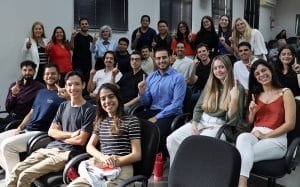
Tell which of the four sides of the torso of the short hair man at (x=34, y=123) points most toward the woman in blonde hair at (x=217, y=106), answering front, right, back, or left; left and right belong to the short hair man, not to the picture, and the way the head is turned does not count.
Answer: left

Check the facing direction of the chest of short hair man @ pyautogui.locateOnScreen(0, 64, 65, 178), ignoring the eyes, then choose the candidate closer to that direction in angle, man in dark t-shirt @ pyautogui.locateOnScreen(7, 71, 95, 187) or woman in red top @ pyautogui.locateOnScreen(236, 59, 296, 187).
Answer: the man in dark t-shirt

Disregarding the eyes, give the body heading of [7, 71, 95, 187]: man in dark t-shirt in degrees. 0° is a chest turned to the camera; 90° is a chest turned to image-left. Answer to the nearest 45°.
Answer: approximately 45°

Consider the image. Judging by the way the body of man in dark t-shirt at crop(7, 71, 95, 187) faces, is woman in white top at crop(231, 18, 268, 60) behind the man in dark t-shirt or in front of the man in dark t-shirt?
behind

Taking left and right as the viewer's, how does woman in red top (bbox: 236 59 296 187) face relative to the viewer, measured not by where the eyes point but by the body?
facing the viewer and to the left of the viewer

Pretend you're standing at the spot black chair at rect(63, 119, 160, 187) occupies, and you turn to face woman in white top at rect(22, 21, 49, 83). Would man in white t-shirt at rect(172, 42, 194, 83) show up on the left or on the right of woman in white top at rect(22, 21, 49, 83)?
right

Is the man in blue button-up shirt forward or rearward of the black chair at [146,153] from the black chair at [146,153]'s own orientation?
rearward

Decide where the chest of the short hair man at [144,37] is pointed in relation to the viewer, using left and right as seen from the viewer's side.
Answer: facing the viewer

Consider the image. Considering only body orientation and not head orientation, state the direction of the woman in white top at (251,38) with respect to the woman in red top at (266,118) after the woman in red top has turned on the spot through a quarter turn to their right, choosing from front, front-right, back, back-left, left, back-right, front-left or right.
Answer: front-right

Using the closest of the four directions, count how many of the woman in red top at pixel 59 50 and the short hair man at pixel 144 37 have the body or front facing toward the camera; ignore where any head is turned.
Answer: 2

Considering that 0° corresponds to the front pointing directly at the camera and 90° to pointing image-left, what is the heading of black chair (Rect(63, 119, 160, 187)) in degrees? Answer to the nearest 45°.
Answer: approximately 45°

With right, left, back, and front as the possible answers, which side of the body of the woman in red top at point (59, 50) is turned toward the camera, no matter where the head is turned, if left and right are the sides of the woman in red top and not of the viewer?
front

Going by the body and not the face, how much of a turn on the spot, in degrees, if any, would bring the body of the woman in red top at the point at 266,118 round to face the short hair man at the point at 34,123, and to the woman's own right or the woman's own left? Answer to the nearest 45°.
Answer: approximately 45° to the woman's own right

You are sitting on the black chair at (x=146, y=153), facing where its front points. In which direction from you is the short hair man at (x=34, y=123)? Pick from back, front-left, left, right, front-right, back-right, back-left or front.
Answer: right

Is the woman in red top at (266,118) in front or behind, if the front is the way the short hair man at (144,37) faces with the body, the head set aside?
in front
